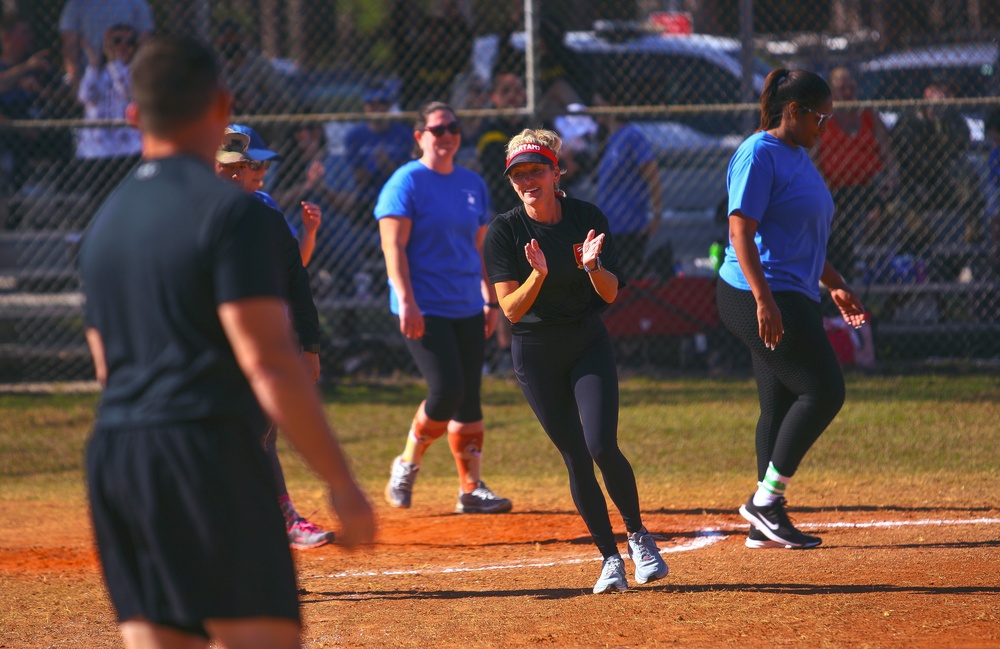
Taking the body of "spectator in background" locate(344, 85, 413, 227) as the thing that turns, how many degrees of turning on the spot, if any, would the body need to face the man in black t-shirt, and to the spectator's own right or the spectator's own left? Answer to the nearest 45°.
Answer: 0° — they already face them

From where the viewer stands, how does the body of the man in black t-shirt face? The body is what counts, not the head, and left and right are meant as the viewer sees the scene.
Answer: facing away from the viewer and to the right of the viewer

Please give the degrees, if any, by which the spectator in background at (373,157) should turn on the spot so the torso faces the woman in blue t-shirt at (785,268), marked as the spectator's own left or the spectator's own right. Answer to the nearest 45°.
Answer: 0° — they already face them

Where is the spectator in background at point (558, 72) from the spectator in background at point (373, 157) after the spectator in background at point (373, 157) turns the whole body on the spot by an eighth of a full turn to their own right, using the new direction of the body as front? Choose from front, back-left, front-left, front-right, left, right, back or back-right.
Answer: back-left
